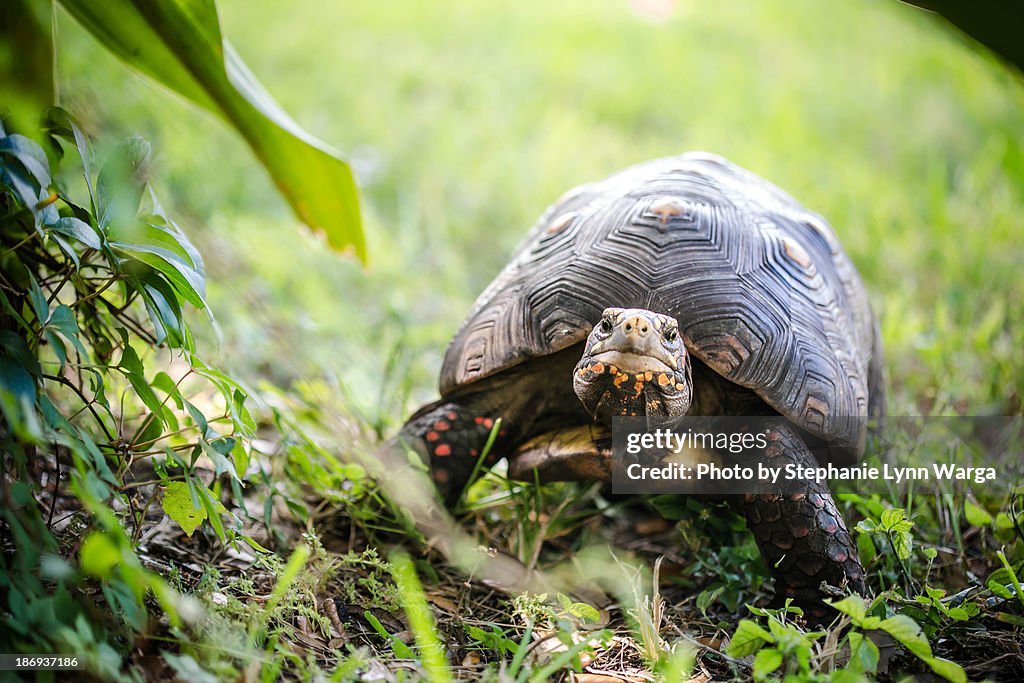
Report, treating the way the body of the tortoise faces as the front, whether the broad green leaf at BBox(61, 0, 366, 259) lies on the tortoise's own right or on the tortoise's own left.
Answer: on the tortoise's own right

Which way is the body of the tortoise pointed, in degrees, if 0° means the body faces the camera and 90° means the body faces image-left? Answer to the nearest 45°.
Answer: approximately 0°
